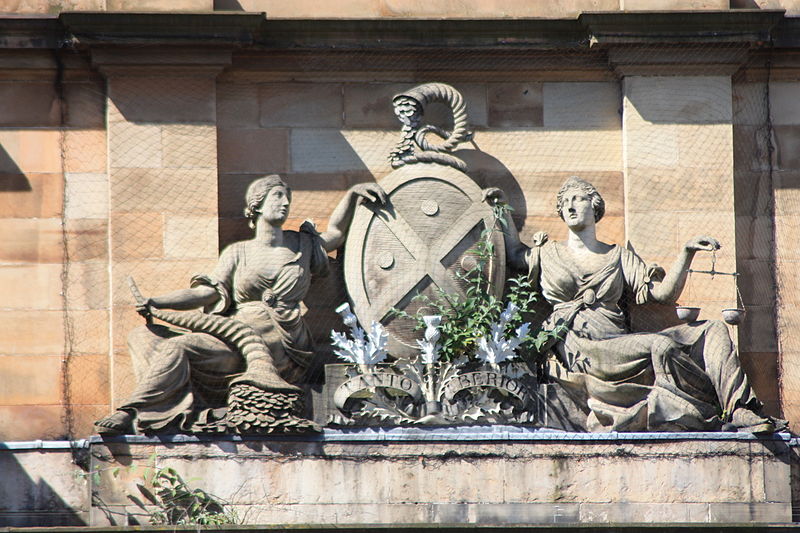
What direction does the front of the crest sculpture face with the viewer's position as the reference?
facing the viewer

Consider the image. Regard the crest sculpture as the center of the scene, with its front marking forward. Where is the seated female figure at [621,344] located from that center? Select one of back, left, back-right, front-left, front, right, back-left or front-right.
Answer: left
